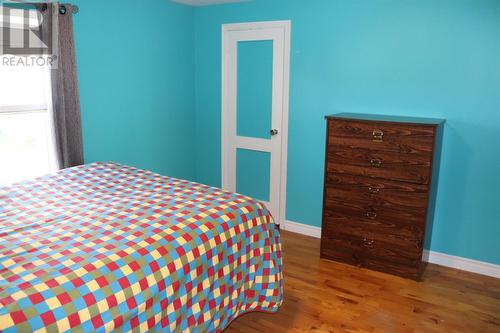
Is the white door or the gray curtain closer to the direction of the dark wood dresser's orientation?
the gray curtain

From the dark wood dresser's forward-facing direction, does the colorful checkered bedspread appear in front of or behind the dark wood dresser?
in front

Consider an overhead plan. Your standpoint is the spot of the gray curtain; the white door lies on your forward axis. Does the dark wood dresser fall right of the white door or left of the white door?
right

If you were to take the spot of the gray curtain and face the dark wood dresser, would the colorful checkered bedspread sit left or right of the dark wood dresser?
right

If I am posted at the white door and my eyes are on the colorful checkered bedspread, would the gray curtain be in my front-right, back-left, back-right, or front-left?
front-right

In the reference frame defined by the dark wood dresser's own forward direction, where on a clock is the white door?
The white door is roughly at 4 o'clock from the dark wood dresser.

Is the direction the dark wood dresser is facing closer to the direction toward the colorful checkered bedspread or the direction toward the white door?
the colorful checkered bedspread

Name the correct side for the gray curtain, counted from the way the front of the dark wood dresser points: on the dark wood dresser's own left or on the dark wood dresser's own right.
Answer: on the dark wood dresser's own right

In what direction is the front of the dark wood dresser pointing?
toward the camera

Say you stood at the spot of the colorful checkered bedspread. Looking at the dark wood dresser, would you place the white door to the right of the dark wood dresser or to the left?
left
